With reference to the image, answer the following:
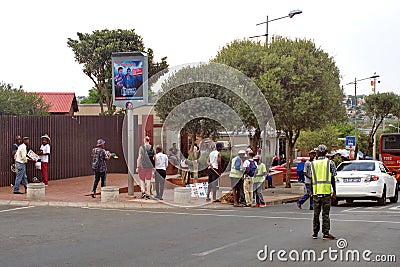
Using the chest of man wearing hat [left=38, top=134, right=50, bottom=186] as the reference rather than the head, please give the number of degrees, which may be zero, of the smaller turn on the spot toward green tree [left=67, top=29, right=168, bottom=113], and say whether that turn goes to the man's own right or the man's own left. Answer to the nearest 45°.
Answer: approximately 135° to the man's own right

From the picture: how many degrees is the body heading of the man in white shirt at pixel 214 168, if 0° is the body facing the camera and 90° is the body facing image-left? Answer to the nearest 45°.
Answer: approximately 225°

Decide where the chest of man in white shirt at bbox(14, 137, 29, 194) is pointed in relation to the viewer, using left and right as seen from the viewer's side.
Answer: facing to the right of the viewer

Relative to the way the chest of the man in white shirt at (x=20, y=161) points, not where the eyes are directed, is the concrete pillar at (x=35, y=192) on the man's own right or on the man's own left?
on the man's own right

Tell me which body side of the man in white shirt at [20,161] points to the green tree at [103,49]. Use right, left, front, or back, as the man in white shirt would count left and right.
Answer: left

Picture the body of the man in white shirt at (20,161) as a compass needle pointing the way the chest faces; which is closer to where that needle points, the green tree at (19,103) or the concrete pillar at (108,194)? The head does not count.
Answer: the concrete pillar

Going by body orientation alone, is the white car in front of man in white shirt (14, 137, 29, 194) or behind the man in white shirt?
in front

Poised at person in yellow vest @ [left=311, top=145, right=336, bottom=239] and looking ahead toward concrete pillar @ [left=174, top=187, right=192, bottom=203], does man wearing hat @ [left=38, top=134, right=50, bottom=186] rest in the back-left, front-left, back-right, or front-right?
front-left

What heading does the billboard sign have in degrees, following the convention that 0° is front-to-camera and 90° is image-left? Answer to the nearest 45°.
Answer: approximately 0°

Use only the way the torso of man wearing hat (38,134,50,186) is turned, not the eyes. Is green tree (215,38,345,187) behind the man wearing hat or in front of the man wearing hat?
behind

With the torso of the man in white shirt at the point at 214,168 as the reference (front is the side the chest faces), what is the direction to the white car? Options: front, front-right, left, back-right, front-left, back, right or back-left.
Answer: front-right

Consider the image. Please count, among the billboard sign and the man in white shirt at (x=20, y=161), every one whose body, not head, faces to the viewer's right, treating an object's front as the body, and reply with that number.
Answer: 1

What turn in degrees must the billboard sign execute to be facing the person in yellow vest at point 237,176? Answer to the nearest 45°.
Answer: approximately 90° to its left
